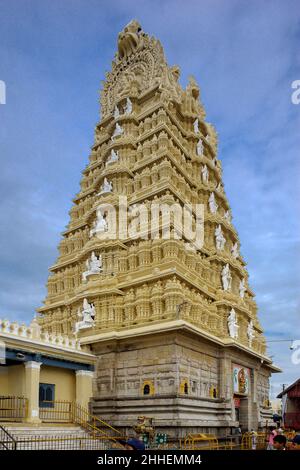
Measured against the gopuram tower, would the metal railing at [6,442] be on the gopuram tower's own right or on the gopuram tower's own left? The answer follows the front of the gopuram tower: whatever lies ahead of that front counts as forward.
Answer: on the gopuram tower's own right

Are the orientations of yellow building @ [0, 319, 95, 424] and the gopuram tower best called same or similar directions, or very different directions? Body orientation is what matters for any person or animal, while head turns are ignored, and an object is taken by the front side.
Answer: same or similar directions

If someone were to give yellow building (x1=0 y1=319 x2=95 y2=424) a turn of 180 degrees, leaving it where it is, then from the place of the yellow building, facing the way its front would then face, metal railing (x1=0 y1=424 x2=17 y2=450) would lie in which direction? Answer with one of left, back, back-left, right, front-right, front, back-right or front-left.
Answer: back-left

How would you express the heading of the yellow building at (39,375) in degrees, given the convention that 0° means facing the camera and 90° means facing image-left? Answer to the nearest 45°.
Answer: approximately 315°
